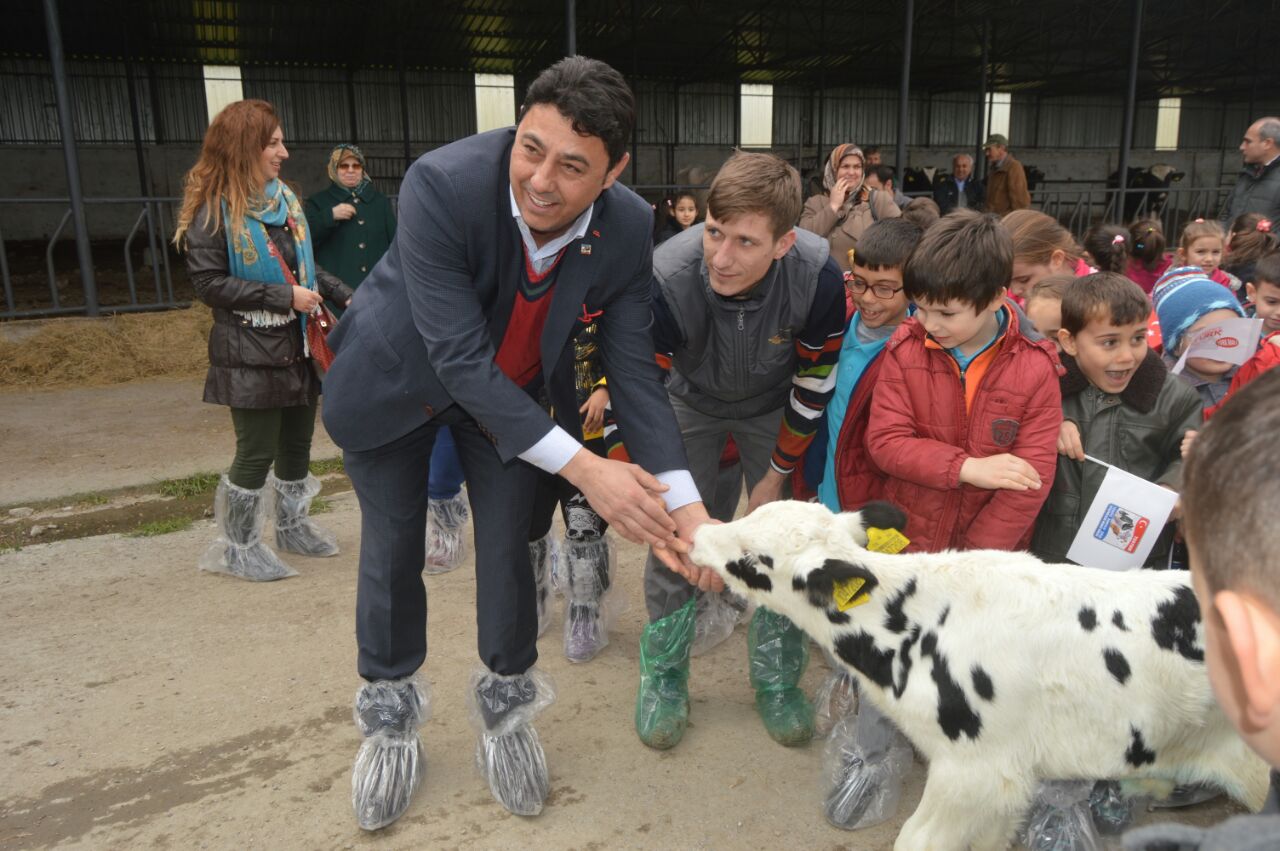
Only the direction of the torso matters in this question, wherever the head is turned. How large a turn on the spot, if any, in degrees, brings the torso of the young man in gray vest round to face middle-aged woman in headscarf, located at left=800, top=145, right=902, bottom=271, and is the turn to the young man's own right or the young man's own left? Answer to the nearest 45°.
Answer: approximately 180°

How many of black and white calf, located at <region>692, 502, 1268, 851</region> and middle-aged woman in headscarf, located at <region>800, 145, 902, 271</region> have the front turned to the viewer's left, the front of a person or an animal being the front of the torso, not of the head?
1

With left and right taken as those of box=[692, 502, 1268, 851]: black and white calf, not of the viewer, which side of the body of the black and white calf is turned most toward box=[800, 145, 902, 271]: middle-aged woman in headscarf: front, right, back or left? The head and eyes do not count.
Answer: right

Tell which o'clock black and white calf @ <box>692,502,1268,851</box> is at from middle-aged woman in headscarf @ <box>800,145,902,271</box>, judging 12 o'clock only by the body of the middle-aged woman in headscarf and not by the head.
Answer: The black and white calf is roughly at 12 o'clock from the middle-aged woman in headscarf.

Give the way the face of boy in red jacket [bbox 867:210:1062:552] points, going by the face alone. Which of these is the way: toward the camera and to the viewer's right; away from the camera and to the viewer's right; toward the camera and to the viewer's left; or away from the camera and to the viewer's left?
toward the camera and to the viewer's left

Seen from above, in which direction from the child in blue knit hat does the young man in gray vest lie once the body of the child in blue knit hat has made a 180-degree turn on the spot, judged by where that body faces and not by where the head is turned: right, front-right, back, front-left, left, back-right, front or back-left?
left

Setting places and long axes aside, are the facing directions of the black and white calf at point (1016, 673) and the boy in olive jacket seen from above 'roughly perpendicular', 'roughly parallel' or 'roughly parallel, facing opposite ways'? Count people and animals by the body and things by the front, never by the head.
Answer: roughly perpendicular
